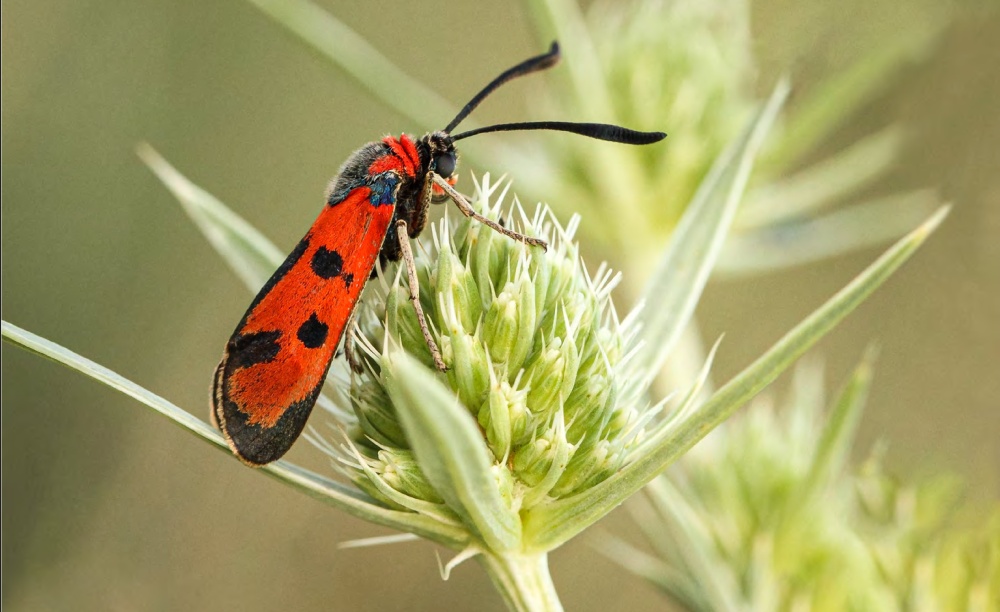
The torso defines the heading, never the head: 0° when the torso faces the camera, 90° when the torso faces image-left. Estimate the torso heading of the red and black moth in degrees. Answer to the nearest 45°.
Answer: approximately 270°

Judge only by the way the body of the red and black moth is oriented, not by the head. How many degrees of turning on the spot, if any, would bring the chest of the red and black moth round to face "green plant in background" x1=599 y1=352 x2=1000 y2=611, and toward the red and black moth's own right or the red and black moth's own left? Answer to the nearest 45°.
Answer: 0° — it already faces it

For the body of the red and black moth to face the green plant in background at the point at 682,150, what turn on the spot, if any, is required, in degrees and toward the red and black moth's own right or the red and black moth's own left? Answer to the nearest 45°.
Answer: approximately 90° to the red and black moth's own left
